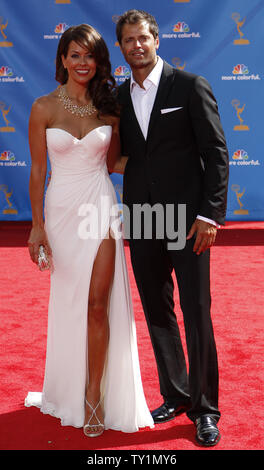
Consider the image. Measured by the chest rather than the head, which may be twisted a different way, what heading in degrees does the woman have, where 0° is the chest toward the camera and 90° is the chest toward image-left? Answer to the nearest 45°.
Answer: approximately 0°

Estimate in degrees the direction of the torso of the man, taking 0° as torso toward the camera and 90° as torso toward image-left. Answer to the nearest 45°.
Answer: approximately 45°
